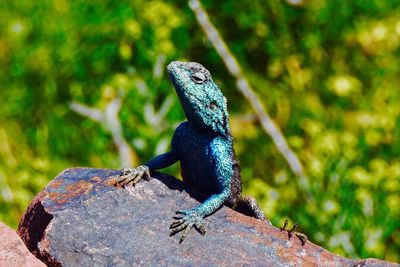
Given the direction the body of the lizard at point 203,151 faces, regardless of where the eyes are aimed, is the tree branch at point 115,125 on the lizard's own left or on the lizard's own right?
on the lizard's own right

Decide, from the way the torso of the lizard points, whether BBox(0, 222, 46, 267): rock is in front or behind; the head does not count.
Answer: in front

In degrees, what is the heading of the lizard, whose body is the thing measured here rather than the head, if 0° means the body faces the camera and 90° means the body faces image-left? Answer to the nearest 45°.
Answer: approximately 45°

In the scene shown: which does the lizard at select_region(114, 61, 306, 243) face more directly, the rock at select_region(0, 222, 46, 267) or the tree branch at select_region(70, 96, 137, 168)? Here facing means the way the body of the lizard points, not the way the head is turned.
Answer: the rock
